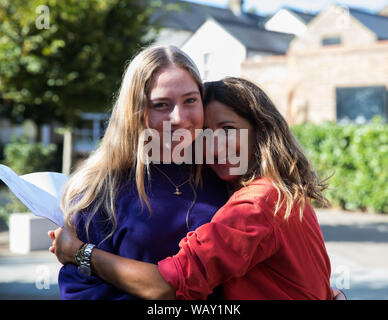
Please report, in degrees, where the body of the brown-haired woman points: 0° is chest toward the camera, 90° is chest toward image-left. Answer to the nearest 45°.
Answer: approximately 90°

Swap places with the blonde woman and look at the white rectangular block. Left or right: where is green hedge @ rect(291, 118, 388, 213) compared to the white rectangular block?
right

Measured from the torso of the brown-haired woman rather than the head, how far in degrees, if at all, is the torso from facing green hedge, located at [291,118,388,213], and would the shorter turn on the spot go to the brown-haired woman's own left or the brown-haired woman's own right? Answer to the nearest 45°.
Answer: approximately 90° to the brown-haired woman's own right

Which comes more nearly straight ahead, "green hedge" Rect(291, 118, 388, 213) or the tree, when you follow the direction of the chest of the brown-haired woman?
the tree

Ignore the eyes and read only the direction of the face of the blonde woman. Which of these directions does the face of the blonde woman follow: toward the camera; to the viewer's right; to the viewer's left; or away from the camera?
toward the camera

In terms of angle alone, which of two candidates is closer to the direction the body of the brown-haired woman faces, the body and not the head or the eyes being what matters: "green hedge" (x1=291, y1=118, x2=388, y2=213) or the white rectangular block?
the white rectangular block

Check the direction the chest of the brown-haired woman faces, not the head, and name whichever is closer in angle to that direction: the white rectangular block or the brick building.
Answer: the white rectangular block

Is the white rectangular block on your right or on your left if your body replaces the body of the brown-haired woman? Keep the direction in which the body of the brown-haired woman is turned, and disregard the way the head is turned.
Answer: on your right

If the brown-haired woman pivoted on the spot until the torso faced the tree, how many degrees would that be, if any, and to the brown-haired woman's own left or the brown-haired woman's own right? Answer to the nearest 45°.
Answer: approximately 90° to the brown-haired woman's own right
